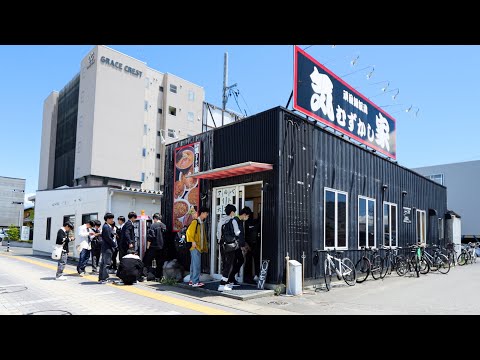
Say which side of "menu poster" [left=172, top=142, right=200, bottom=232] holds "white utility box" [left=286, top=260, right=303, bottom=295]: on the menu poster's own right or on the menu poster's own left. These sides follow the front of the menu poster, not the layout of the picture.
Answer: on the menu poster's own left

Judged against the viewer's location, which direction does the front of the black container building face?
facing the viewer and to the left of the viewer

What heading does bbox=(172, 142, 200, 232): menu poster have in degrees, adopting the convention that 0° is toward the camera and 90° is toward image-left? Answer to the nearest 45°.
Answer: approximately 45°

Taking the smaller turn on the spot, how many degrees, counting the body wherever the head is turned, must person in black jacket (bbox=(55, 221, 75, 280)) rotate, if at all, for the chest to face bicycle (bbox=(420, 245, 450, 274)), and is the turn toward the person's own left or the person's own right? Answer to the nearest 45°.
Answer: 0° — they already face it

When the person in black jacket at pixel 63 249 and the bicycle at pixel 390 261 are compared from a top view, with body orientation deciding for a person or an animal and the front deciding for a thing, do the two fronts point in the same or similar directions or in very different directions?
very different directions

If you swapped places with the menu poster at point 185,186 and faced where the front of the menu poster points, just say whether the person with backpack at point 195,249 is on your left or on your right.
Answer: on your left

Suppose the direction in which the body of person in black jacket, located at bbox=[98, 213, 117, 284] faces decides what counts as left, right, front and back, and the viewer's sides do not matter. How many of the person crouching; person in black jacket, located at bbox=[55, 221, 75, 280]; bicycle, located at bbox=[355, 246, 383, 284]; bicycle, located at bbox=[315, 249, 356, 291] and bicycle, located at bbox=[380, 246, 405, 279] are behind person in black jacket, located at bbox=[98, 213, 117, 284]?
1
